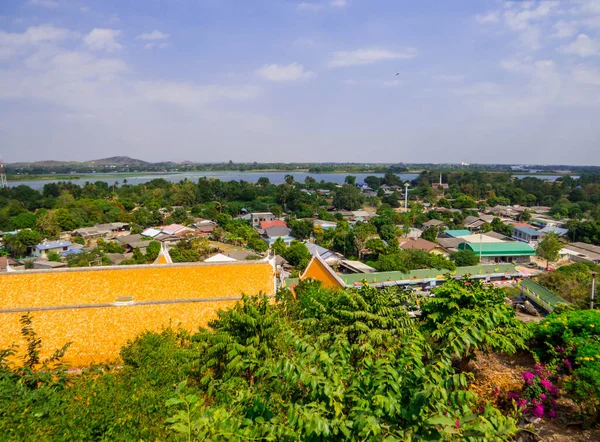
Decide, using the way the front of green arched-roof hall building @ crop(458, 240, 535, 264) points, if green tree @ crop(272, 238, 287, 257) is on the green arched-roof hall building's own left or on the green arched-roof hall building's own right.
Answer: on the green arched-roof hall building's own right

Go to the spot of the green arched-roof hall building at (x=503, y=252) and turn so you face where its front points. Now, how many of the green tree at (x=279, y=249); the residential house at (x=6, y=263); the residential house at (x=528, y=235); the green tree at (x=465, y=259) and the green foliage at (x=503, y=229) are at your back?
2

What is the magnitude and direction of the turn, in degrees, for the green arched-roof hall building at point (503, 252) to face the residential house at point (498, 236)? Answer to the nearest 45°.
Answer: approximately 180°

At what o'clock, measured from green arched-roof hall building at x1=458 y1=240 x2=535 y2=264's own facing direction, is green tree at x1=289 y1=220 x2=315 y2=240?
The green tree is roughly at 3 o'clock from the green arched-roof hall building.

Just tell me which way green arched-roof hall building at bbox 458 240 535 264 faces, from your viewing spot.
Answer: facing the viewer

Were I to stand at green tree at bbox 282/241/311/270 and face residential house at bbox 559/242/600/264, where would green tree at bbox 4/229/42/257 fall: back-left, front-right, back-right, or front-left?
back-left

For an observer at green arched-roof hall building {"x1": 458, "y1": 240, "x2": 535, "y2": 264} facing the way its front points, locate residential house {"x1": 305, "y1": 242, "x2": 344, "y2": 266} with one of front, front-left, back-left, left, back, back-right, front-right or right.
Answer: front-right

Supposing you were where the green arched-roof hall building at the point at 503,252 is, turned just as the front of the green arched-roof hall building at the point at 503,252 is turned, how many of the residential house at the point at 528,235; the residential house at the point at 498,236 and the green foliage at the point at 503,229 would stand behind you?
3

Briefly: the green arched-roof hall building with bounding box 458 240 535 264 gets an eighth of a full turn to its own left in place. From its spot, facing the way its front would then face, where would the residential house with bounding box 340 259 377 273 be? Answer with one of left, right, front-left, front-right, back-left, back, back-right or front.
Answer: right

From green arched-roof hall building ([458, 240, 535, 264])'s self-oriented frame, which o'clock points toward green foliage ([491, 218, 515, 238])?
The green foliage is roughly at 6 o'clock from the green arched-roof hall building.

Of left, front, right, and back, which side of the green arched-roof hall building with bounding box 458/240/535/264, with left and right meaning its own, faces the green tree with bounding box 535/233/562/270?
left

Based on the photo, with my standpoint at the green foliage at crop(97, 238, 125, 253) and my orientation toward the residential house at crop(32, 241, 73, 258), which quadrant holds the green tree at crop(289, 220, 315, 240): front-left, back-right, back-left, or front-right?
back-right

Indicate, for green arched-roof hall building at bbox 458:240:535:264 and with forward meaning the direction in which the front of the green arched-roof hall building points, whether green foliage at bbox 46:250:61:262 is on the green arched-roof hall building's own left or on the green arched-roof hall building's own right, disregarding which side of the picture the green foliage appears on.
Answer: on the green arched-roof hall building's own right
